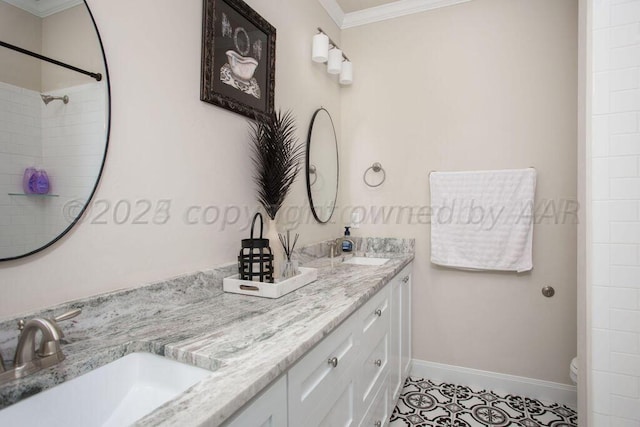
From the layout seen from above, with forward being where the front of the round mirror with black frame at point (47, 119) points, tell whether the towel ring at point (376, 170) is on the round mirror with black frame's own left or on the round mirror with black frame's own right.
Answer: on the round mirror with black frame's own left

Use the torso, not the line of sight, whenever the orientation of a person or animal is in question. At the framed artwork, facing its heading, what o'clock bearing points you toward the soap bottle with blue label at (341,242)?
The soap bottle with blue label is roughly at 9 o'clock from the framed artwork.

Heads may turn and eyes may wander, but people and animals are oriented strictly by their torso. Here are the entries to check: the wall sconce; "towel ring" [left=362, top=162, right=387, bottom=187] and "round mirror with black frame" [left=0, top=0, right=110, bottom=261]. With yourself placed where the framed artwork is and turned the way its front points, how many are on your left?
2

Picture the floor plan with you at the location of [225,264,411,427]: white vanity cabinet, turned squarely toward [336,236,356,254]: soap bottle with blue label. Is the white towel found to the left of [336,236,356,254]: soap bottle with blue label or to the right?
right

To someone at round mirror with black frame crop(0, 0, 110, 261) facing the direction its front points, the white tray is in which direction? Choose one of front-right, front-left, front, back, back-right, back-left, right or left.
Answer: front-left

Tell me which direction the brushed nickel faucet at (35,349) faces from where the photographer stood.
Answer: facing the viewer and to the right of the viewer

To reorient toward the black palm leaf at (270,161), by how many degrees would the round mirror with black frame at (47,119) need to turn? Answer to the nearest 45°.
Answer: approximately 45° to its left

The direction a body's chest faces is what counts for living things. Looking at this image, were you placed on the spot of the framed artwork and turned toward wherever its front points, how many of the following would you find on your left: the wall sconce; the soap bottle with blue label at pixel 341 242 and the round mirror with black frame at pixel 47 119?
2

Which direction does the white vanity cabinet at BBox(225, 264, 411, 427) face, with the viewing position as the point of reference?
facing to the right of the viewer

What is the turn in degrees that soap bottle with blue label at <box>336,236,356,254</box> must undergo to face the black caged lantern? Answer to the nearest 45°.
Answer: approximately 90° to its right
